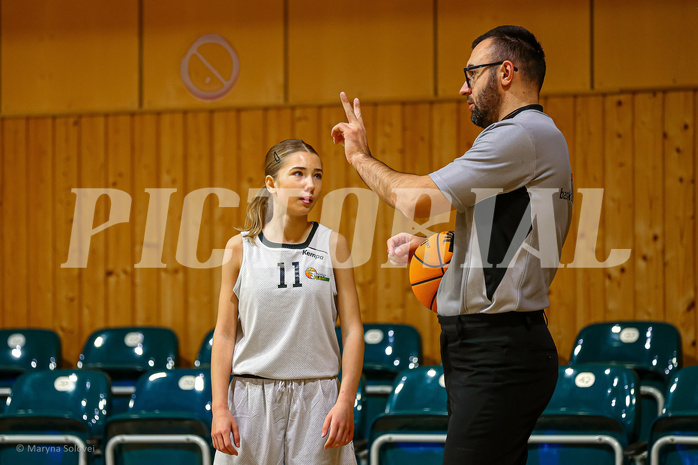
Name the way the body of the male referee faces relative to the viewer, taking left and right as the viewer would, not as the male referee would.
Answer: facing to the left of the viewer

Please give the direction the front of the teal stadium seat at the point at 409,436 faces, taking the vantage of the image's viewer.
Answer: facing the viewer

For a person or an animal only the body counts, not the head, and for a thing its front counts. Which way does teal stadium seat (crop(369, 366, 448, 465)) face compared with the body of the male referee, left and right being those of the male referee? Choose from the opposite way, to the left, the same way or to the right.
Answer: to the left

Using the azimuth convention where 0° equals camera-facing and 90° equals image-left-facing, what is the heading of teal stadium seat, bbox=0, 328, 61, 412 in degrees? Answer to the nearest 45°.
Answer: approximately 0°

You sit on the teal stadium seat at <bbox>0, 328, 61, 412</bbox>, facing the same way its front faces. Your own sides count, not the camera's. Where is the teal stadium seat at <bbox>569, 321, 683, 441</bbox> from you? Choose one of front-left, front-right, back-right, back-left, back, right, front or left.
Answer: front-left

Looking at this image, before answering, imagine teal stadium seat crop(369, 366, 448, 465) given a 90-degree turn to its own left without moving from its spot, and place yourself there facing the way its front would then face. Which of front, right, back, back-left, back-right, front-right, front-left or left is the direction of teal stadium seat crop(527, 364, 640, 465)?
front

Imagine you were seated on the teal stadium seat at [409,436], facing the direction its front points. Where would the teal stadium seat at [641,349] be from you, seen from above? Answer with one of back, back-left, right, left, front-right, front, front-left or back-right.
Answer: back-left

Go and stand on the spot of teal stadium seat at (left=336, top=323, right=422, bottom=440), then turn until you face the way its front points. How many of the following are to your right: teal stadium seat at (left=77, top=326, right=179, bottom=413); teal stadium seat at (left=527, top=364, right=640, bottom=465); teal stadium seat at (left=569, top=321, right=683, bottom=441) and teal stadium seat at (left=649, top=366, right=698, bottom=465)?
1

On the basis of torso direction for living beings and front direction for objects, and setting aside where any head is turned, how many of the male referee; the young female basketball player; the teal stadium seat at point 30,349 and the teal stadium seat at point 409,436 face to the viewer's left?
1

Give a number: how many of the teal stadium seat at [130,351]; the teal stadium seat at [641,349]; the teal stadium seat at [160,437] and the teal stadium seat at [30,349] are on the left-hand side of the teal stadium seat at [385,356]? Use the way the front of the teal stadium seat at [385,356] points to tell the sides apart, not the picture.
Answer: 1

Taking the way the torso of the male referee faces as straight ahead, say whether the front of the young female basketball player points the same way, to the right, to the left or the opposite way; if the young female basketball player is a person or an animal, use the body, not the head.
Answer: to the left

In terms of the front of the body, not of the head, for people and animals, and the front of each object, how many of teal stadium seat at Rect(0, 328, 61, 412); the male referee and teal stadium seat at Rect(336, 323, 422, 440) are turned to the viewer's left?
1

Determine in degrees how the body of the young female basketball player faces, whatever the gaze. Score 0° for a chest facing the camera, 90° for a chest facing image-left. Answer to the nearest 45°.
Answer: approximately 0°

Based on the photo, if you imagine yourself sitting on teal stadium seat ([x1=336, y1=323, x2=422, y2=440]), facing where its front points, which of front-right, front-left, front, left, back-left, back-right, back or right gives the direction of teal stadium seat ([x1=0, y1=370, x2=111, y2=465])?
front-right

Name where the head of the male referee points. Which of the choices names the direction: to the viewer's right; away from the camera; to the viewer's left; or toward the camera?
to the viewer's left
